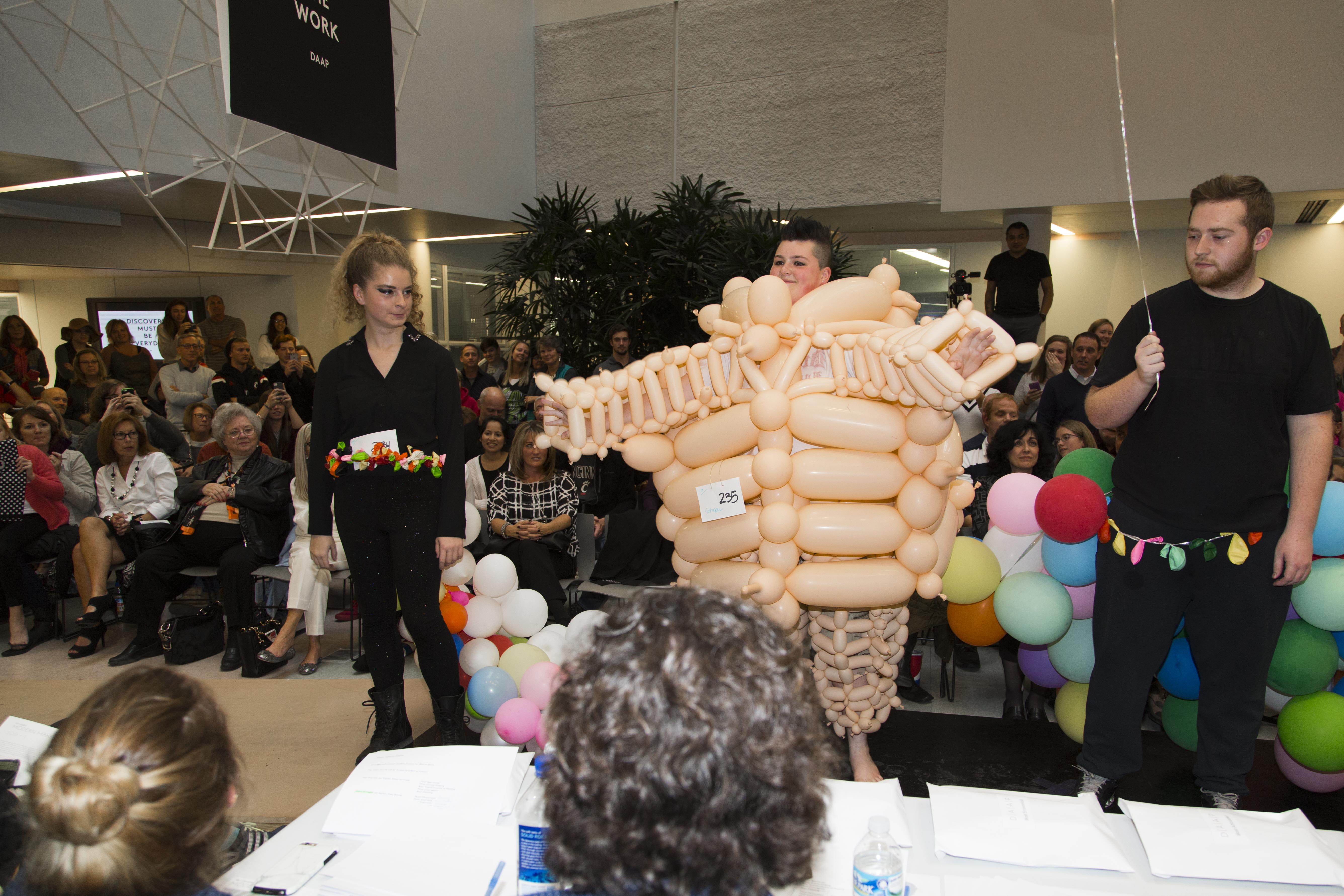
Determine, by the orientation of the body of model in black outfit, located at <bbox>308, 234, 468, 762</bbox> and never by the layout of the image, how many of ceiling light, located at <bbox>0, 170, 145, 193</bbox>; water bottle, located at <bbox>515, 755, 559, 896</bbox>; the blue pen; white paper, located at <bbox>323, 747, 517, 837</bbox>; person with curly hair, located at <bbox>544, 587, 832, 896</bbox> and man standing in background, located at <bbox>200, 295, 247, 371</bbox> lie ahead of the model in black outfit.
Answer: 4

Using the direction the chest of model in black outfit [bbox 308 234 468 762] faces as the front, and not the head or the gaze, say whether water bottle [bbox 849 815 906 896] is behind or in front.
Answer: in front

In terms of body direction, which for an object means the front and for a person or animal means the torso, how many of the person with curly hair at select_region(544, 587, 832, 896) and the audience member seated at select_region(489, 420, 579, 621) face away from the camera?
1

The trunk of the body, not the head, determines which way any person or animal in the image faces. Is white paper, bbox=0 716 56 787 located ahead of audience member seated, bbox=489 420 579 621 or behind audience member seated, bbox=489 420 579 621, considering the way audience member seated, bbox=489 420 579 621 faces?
ahead

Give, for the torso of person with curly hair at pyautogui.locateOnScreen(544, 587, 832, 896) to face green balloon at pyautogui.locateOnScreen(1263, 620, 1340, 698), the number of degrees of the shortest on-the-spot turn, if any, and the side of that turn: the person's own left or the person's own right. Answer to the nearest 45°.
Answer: approximately 45° to the person's own right

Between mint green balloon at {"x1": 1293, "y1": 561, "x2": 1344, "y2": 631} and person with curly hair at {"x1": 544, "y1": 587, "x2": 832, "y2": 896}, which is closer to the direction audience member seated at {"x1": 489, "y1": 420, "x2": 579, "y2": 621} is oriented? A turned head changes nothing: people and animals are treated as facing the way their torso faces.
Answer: the person with curly hair

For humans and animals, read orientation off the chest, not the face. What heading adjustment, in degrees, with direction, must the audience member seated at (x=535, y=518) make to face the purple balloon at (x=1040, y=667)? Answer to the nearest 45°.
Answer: approximately 45° to their left

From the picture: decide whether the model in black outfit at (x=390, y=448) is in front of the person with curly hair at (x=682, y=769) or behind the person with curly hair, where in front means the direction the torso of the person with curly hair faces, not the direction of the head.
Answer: in front

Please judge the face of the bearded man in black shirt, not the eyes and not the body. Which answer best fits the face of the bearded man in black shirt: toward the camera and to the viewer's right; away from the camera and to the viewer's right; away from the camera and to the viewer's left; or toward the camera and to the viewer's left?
toward the camera and to the viewer's left

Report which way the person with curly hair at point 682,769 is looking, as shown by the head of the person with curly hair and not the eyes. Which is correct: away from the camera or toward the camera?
away from the camera

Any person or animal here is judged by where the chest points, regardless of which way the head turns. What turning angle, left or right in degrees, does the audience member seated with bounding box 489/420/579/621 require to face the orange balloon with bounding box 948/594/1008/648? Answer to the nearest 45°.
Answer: approximately 45° to their left

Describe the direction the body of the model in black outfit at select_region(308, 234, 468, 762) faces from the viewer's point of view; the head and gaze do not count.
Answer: toward the camera

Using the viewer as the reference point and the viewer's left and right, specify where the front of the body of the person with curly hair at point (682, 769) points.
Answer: facing away from the viewer

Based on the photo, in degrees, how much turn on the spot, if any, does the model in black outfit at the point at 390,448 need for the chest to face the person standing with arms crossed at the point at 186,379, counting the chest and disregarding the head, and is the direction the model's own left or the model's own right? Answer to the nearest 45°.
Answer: approximately 180°

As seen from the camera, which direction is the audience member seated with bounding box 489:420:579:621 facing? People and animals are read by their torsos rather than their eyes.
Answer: toward the camera

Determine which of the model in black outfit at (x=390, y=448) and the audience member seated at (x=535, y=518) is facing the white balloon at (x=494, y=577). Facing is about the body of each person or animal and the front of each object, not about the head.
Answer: the audience member seated

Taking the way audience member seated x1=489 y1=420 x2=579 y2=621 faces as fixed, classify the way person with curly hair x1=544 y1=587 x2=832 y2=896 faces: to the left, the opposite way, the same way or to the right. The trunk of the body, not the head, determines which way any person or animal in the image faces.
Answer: the opposite way

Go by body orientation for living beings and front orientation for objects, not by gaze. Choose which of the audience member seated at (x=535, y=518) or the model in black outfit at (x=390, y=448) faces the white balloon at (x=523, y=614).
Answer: the audience member seated

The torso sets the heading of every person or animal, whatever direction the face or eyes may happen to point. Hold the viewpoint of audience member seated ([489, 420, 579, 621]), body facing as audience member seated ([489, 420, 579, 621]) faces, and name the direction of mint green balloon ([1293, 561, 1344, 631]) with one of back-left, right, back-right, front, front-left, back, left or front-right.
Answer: front-left
